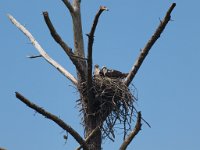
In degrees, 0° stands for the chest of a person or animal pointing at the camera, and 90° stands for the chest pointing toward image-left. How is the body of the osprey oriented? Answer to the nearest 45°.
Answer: approximately 90°
